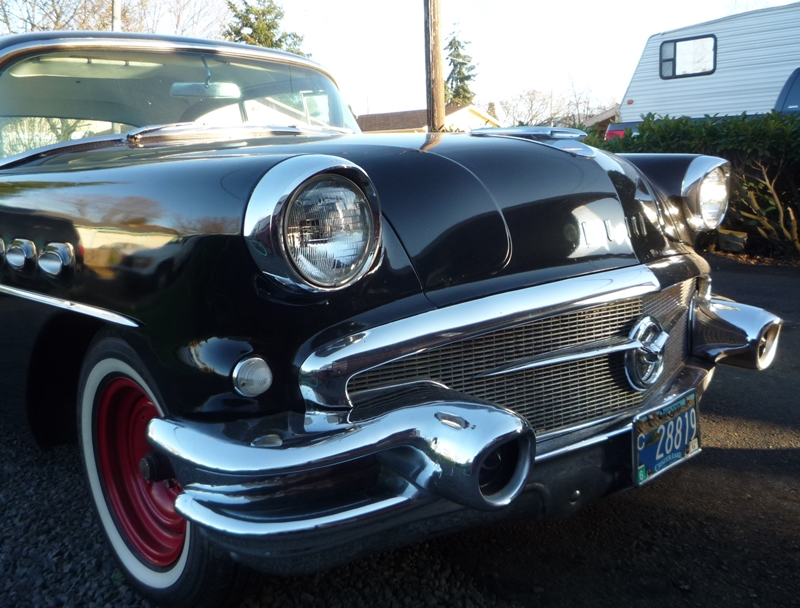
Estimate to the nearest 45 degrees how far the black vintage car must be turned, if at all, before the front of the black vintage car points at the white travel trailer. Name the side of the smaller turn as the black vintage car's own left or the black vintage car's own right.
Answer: approximately 90° to the black vintage car's own left

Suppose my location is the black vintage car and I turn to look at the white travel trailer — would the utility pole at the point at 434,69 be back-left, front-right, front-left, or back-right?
front-left

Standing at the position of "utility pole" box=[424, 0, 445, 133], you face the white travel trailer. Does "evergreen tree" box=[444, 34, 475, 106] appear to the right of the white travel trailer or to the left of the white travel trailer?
left

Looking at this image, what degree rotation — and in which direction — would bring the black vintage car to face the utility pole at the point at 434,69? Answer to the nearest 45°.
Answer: approximately 135° to its left

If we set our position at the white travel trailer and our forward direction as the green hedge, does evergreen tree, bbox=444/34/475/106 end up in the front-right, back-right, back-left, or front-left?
back-right

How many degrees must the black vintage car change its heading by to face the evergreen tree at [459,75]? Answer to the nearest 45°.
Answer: approximately 135° to its left

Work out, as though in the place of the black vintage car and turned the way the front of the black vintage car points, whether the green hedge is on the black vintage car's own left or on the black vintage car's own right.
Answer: on the black vintage car's own left

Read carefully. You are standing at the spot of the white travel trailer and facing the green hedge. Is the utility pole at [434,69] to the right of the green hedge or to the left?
right

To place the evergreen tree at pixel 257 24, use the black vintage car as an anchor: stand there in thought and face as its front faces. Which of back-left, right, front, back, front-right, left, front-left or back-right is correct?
back-left
